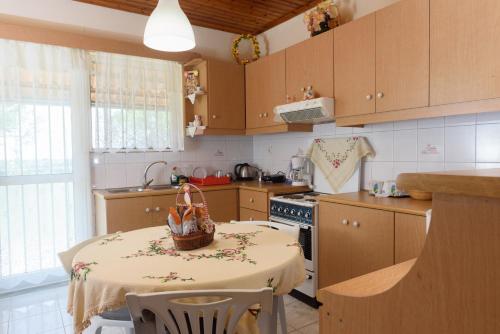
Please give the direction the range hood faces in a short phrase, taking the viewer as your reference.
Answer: facing the viewer and to the left of the viewer

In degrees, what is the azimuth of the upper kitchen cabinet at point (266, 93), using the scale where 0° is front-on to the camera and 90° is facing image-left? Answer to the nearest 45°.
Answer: approximately 45°

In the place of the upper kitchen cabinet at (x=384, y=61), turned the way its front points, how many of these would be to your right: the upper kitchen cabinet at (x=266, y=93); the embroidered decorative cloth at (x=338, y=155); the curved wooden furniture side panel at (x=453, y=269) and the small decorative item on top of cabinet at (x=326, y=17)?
3

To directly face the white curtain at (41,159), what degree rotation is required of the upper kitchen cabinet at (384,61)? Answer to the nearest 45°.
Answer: approximately 45° to its right

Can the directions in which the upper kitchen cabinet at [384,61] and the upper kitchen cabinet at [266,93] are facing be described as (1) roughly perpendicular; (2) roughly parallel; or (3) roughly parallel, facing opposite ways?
roughly parallel

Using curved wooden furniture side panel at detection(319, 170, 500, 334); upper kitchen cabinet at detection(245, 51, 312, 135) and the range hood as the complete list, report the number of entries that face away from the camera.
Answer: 0

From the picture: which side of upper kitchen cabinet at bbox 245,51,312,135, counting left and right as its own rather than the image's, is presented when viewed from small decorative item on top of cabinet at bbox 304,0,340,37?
left

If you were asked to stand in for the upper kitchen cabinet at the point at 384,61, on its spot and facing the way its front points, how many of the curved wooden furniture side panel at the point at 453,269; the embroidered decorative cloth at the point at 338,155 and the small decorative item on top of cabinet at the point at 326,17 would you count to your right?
2

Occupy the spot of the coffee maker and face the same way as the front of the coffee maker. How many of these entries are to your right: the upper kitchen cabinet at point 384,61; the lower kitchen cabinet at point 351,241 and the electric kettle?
1

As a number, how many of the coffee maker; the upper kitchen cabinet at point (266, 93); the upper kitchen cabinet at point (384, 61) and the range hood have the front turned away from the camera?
0

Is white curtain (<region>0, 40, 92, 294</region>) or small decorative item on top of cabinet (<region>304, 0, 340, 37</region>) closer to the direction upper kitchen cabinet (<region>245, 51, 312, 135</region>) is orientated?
the white curtain

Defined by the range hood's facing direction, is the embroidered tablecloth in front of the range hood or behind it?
in front
